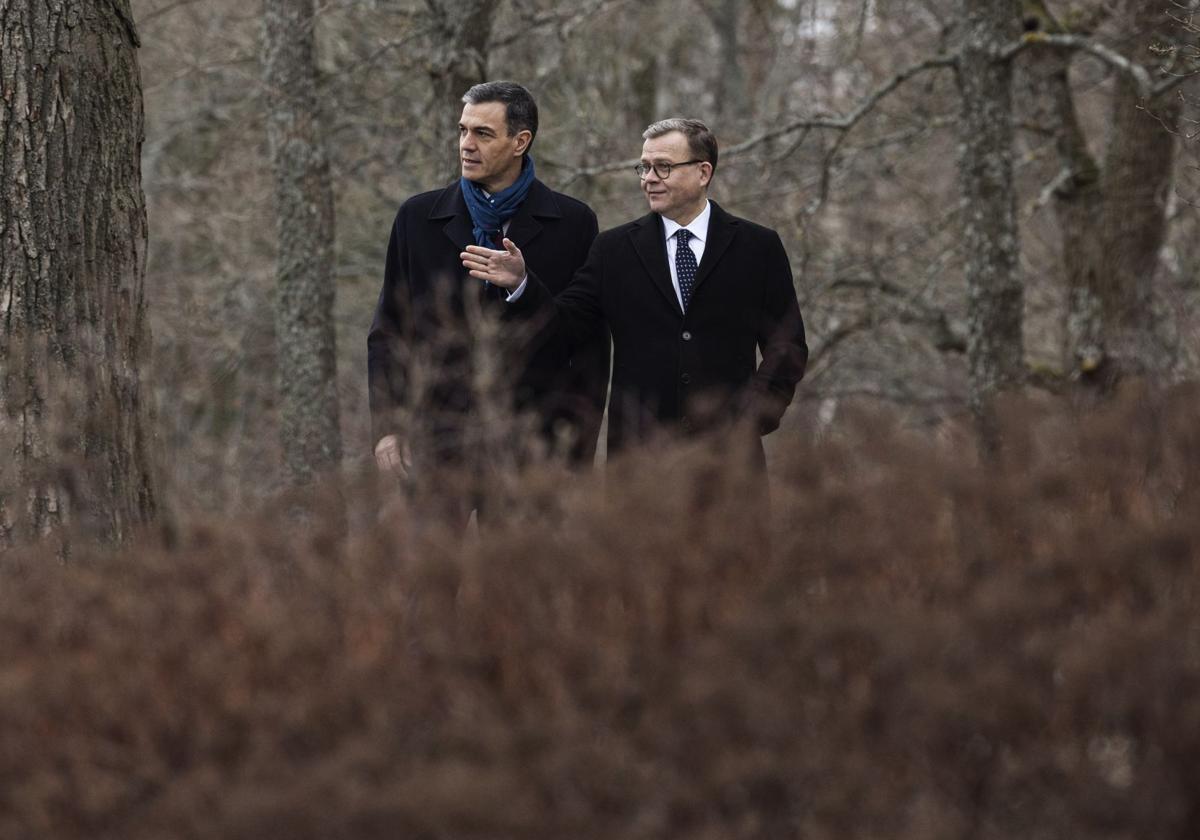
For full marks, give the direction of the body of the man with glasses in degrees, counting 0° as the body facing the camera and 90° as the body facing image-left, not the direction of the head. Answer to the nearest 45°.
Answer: approximately 0°

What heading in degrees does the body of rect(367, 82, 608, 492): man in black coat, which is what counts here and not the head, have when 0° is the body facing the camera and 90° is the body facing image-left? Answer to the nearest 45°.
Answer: approximately 0°

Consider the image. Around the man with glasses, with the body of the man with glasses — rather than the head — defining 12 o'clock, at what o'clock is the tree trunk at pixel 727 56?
The tree trunk is roughly at 6 o'clock from the man with glasses.

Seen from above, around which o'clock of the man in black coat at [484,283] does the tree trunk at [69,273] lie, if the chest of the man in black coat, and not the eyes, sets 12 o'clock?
The tree trunk is roughly at 3 o'clock from the man in black coat.

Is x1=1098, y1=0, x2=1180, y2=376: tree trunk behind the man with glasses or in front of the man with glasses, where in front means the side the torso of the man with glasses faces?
behind

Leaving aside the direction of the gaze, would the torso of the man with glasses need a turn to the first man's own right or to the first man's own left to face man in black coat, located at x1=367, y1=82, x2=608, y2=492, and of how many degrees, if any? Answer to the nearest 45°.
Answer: approximately 90° to the first man's own right

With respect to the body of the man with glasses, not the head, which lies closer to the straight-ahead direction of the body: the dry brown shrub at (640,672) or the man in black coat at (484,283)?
the dry brown shrub

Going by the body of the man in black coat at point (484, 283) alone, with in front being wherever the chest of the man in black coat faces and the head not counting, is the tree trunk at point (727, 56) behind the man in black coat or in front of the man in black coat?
behind

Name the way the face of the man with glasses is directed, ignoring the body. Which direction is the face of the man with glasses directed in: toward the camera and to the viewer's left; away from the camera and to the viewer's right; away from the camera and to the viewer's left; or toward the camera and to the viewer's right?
toward the camera and to the viewer's left

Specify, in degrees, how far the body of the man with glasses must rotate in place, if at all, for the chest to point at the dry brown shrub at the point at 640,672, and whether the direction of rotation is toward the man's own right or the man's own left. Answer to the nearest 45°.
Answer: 0° — they already face it

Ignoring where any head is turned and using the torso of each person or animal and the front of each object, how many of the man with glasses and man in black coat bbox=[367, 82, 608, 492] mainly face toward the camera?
2
